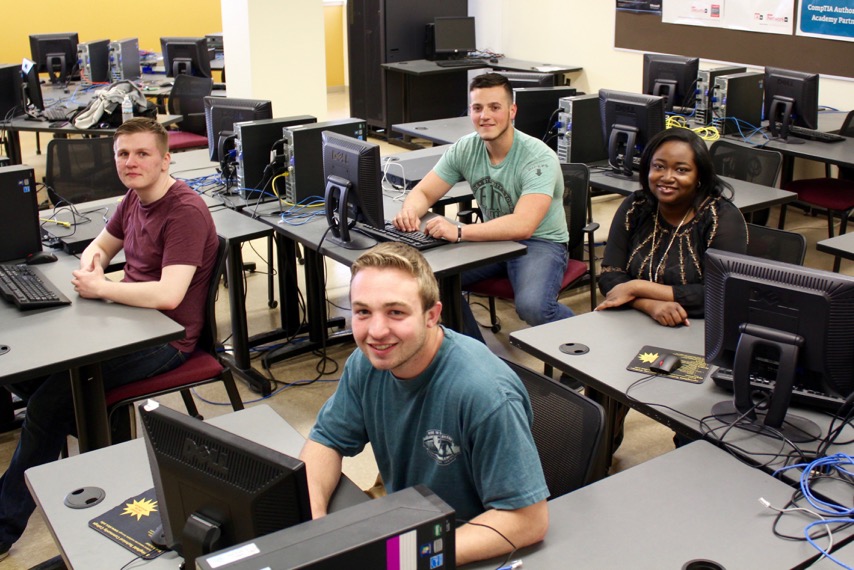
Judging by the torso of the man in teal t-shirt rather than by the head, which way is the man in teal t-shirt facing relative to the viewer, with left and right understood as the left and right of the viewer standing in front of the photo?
facing the viewer and to the left of the viewer

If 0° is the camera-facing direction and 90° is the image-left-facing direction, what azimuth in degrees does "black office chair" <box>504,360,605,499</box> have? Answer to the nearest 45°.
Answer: approximately 45°

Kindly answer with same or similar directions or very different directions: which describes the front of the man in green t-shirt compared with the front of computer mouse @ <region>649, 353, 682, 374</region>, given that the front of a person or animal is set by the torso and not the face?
same or similar directions

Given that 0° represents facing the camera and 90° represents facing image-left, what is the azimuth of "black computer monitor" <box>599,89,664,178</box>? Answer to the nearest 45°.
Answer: approximately 225°

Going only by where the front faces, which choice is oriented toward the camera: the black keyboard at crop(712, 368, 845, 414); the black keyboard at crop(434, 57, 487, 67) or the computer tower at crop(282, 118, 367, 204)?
the black keyboard at crop(434, 57, 487, 67)

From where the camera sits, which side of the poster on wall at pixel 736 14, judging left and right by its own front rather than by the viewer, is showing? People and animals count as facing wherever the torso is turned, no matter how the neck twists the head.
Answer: front

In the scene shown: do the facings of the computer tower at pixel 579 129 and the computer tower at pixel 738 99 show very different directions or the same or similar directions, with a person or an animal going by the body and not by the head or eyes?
same or similar directions

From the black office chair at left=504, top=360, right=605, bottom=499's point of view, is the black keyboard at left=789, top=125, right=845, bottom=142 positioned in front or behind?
behind

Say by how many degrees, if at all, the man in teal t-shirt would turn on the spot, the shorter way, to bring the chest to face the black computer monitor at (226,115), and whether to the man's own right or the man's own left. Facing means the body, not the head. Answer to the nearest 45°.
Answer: approximately 135° to the man's own right

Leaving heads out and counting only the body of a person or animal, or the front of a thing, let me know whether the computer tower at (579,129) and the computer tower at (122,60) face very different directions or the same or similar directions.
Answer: same or similar directions

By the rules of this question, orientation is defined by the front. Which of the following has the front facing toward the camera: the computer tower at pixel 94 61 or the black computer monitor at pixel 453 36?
the black computer monitor

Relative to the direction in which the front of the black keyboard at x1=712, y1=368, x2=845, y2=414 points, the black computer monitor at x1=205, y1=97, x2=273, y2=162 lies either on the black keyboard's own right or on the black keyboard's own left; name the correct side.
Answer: on the black keyboard's own left
